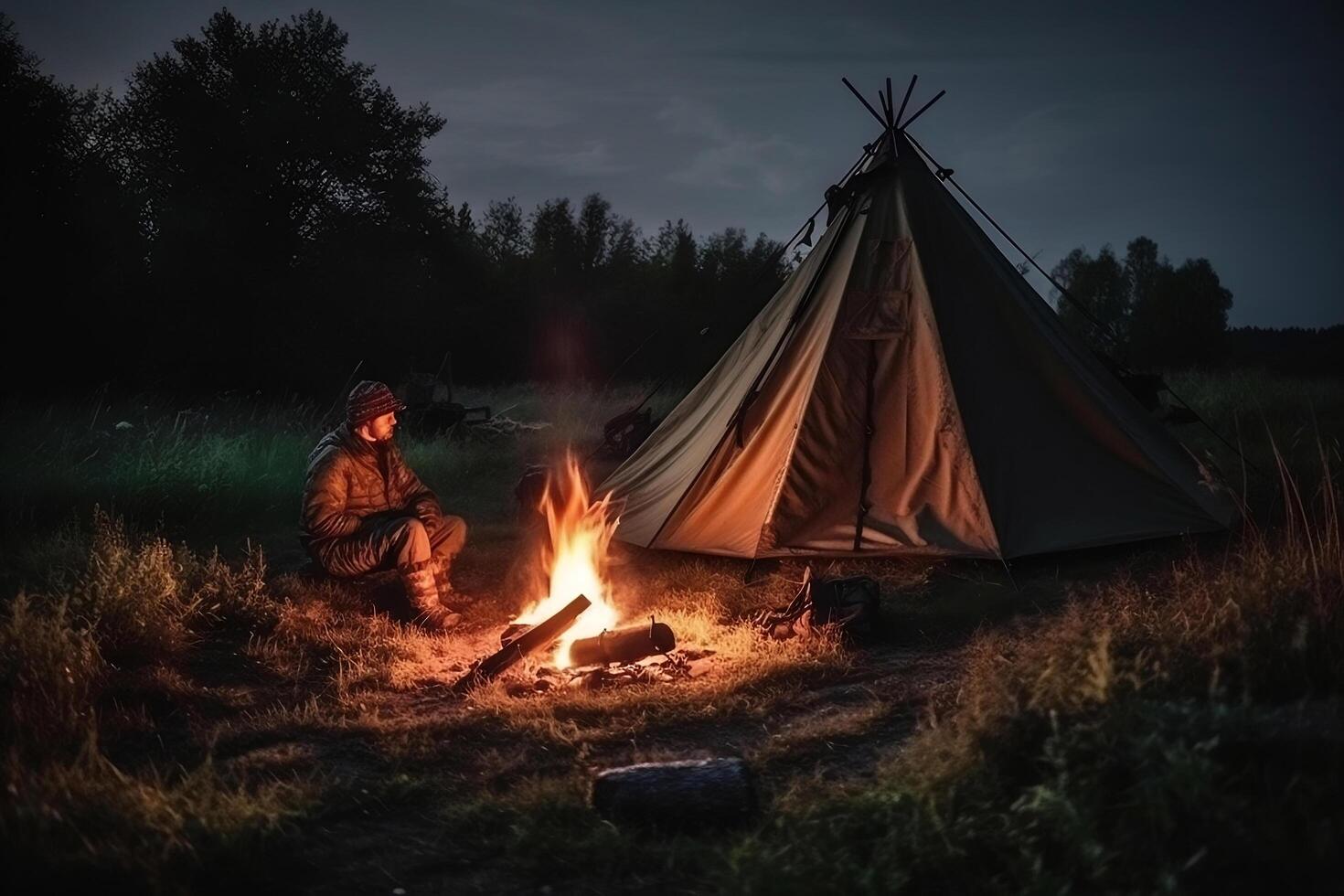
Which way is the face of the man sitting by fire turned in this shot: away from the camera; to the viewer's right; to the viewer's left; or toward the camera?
to the viewer's right

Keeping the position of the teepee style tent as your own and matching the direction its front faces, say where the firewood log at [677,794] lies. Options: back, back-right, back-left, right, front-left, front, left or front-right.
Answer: front

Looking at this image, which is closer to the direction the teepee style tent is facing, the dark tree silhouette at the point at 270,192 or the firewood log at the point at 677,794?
the firewood log

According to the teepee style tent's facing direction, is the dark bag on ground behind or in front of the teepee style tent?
in front

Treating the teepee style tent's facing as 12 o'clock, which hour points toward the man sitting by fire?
The man sitting by fire is roughly at 2 o'clock from the teepee style tent.

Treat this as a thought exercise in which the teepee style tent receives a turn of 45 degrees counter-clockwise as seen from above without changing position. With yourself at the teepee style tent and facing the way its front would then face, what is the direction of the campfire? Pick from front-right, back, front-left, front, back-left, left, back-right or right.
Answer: right

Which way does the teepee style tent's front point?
toward the camera

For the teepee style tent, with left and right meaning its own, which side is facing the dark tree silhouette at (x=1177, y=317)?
back
